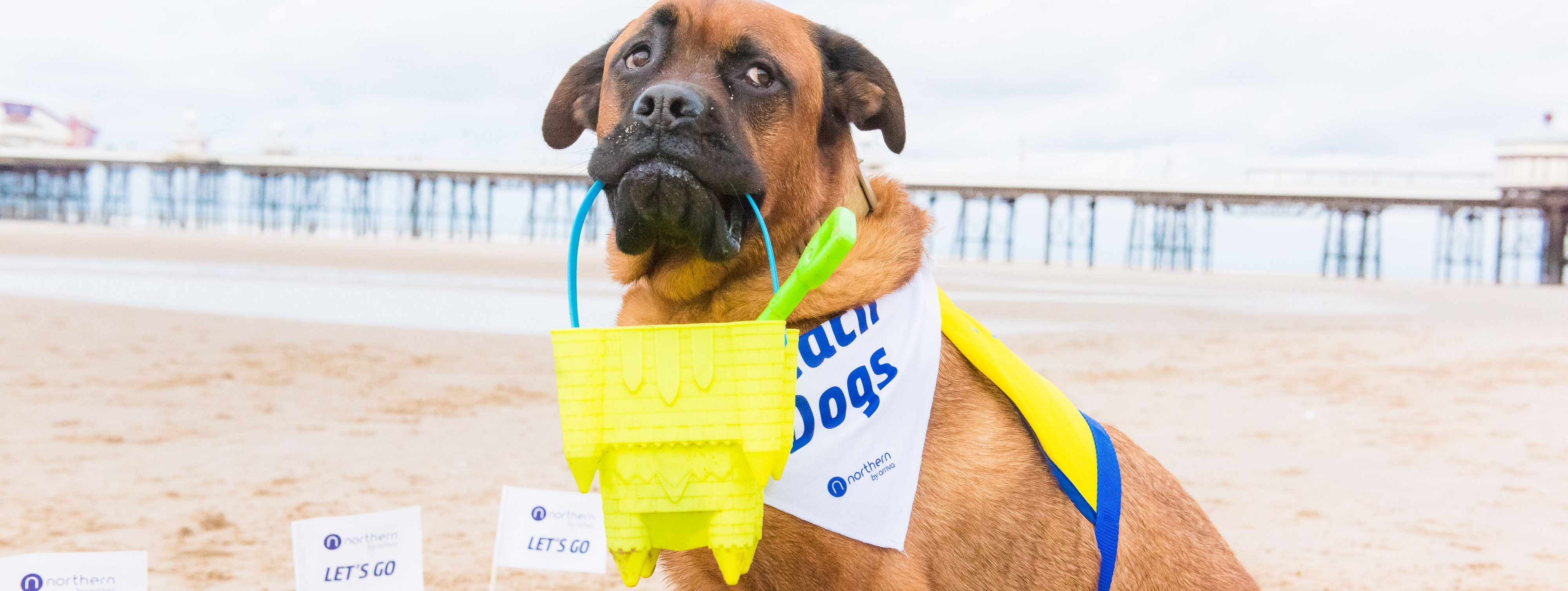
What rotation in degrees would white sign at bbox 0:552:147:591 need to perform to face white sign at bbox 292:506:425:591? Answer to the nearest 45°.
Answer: approximately 90° to its left

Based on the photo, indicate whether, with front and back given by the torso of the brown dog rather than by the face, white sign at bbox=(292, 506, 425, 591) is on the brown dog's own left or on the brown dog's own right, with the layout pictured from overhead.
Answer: on the brown dog's own right

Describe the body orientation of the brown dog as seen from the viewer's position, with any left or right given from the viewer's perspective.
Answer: facing the viewer and to the left of the viewer

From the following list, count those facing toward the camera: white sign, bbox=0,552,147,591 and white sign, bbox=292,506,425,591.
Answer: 2

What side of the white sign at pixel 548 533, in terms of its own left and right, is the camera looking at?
front

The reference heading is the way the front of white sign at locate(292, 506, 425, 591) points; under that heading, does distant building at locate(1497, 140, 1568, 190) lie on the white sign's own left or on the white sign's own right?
on the white sign's own left

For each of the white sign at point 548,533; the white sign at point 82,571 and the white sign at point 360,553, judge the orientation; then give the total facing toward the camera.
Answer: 3

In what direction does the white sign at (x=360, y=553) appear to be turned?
toward the camera

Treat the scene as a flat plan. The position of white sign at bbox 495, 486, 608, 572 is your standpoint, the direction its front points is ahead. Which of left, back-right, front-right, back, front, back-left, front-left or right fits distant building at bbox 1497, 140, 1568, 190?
back-left
